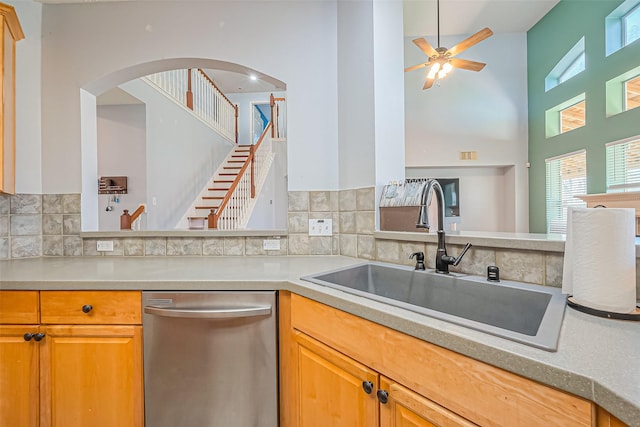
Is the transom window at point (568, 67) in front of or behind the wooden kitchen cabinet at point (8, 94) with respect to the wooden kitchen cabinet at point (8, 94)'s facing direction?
in front

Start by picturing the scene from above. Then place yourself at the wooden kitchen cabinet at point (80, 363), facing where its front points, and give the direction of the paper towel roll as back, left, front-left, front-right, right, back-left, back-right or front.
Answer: front-left

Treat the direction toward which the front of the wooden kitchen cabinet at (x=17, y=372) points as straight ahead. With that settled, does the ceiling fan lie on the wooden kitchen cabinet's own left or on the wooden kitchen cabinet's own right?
on the wooden kitchen cabinet's own left

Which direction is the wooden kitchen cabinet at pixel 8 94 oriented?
to the viewer's right

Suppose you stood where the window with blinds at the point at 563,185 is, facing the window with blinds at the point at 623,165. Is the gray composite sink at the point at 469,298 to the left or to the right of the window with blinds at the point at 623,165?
right

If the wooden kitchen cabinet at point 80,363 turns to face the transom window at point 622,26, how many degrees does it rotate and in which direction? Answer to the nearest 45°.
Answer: approximately 90° to its left

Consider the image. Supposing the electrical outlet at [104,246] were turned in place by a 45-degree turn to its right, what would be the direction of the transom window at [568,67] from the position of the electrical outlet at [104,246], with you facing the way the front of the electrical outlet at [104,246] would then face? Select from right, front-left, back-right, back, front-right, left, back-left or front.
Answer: back-left

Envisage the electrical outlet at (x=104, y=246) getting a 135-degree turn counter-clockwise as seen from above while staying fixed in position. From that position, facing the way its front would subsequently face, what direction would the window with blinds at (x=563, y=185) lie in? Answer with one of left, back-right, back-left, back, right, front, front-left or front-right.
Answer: front-right

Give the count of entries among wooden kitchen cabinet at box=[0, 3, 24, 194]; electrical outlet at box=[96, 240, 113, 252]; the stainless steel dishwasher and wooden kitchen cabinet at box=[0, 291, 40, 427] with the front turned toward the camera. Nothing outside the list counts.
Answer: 3

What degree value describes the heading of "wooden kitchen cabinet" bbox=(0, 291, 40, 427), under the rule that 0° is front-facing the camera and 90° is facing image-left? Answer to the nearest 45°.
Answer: approximately 0°

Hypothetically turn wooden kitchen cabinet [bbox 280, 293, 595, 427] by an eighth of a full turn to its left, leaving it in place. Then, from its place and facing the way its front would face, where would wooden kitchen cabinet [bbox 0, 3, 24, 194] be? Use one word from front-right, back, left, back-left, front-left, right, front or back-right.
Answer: right

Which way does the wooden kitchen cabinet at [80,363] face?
toward the camera
